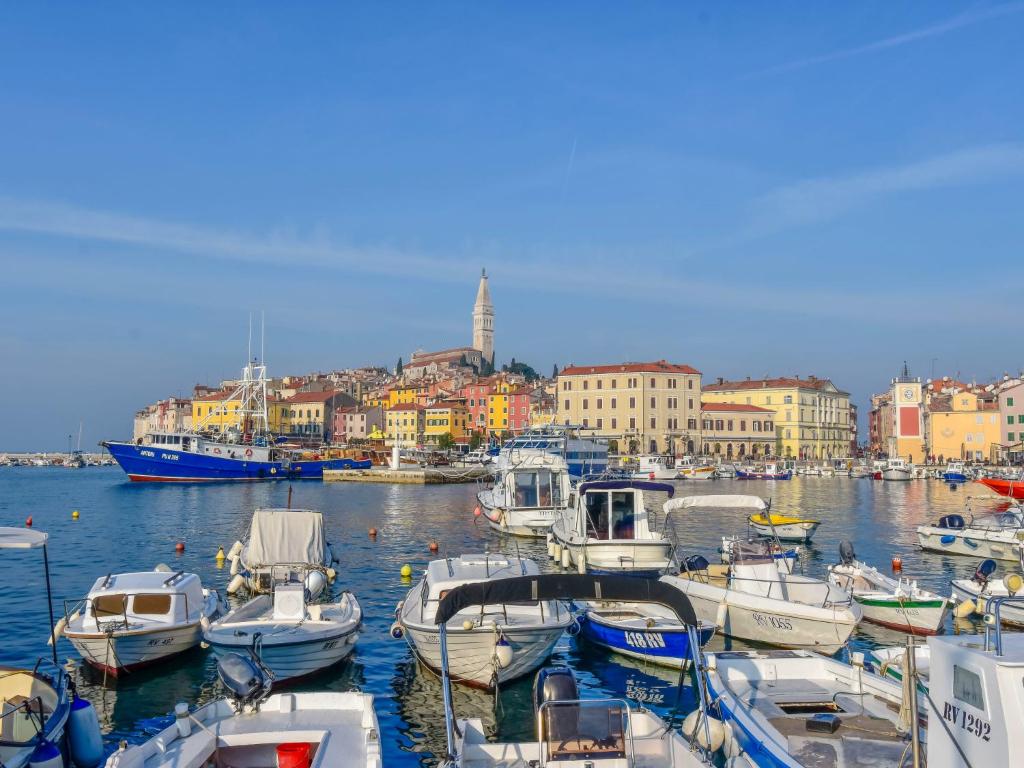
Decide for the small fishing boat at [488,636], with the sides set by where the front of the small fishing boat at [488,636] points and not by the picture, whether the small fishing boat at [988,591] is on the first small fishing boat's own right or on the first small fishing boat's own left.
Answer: on the first small fishing boat's own left

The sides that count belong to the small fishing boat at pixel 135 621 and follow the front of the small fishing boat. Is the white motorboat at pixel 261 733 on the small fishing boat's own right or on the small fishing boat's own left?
on the small fishing boat's own left

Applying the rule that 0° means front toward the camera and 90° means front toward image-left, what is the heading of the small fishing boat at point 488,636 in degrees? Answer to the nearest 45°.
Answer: approximately 0°

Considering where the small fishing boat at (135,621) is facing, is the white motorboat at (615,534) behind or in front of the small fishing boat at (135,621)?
behind

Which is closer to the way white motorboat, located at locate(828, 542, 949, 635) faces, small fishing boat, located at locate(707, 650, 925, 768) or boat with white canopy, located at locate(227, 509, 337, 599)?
the small fishing boat

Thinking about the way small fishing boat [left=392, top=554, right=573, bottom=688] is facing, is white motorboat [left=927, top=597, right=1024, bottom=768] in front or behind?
in front
